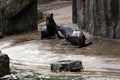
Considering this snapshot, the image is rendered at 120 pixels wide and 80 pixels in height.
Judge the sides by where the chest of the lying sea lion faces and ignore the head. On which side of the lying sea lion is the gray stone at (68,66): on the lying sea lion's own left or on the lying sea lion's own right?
on the lying sea lion's own left

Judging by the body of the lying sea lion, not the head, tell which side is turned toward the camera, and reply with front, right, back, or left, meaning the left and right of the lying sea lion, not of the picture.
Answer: left
